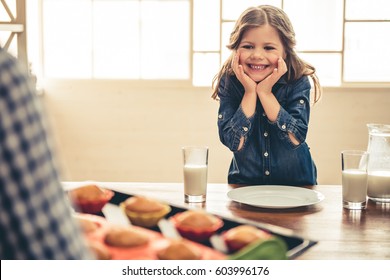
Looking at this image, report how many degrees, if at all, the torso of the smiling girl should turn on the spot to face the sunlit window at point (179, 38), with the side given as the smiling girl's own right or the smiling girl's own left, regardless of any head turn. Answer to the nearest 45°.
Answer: approximately 180°

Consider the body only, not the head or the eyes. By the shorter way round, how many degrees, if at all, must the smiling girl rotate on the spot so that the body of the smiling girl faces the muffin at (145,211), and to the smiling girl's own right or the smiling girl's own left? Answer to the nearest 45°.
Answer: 0° — they already face it

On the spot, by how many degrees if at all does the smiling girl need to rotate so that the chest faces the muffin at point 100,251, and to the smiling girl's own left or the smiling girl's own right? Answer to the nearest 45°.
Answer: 0° — they already face it

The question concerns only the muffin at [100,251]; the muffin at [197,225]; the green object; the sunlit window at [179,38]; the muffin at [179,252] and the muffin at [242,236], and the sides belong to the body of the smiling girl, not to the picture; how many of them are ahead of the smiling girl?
5

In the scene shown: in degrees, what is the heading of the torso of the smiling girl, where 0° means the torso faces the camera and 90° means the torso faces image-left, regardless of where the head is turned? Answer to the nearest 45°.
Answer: approximately 0°

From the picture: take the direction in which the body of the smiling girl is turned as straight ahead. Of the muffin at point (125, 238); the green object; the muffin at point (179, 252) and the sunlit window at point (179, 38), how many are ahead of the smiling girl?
3

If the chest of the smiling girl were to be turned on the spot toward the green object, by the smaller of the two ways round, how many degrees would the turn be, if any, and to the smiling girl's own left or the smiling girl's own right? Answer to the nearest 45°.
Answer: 0° — they already face it

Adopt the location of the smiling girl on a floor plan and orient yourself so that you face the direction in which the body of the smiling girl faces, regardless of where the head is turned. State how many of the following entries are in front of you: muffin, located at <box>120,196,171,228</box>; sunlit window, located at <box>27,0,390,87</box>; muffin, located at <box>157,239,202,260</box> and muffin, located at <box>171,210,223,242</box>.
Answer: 3
